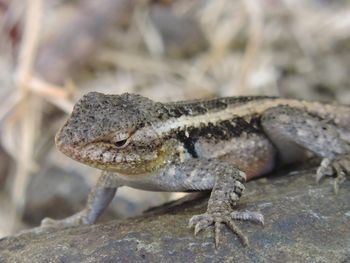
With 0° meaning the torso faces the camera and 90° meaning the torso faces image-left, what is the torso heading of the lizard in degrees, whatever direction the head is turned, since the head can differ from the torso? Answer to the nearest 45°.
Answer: approximately 45°
